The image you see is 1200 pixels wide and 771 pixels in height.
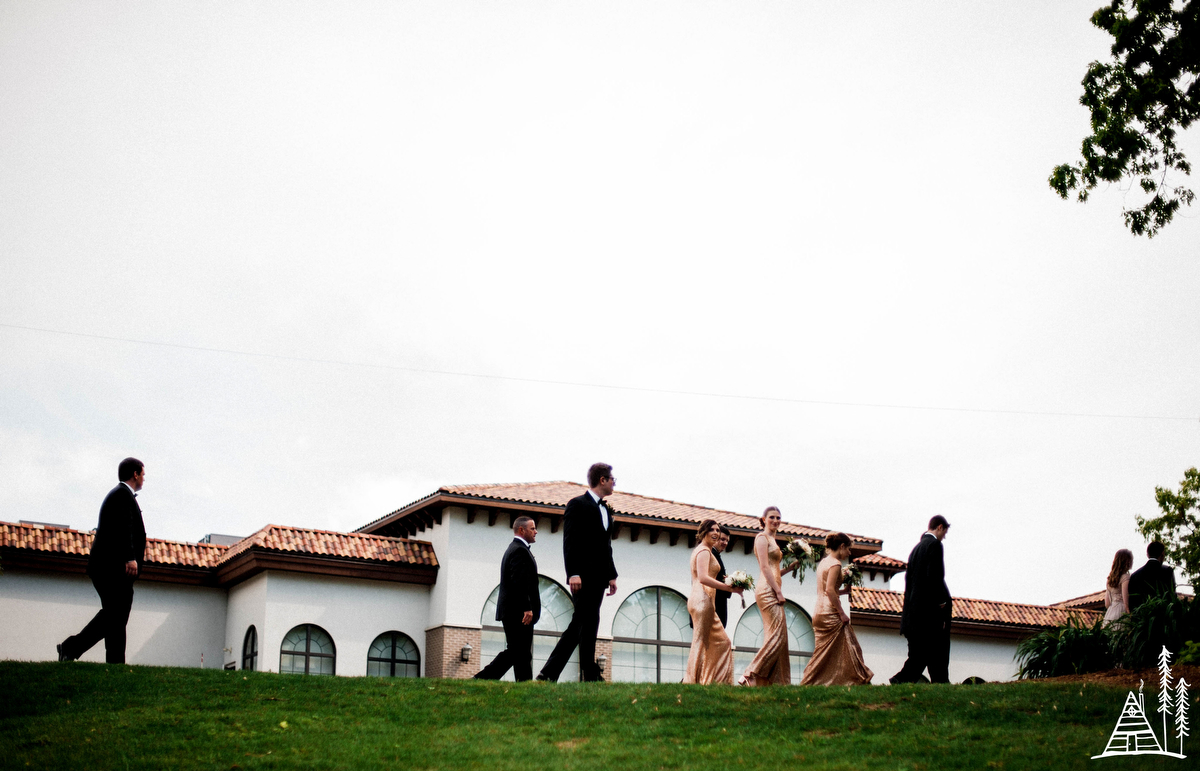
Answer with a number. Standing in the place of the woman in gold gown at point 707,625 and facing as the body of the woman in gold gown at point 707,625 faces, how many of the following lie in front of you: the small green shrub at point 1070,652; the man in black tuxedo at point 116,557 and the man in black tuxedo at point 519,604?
1

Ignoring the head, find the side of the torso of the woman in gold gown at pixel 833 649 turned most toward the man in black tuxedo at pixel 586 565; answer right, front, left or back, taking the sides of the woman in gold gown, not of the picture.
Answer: back

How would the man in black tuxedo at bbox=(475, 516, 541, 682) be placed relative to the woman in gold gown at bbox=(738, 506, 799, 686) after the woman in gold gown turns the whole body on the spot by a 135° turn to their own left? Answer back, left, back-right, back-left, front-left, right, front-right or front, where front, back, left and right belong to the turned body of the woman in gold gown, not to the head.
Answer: left

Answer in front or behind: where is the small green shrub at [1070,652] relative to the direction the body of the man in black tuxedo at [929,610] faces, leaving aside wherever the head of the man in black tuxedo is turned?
in front

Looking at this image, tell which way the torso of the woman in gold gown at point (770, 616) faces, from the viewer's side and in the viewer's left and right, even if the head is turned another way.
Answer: facing to the right of the viewer

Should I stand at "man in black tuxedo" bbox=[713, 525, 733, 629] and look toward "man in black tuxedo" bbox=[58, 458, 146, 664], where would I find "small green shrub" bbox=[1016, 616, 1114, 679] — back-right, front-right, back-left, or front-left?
back-left

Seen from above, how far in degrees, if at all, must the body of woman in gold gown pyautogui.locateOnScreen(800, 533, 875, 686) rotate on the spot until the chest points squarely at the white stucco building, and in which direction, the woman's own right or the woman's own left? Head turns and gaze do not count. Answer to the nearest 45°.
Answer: approximately 90° to the woman's own left

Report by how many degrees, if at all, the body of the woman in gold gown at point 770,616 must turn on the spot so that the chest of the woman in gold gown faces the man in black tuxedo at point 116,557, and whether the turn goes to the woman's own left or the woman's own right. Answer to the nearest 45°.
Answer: approximately 135° to the woman's own right

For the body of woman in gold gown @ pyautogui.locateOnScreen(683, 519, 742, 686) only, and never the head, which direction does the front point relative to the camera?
to the viewer's right

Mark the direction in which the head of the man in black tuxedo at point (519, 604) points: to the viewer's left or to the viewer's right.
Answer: to the viewer's right

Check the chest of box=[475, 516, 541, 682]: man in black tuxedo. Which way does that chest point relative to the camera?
to the viewer's right

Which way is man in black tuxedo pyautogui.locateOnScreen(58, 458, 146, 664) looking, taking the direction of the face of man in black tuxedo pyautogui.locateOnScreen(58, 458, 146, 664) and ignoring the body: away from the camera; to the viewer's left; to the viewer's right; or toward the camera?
to the viewer's right
